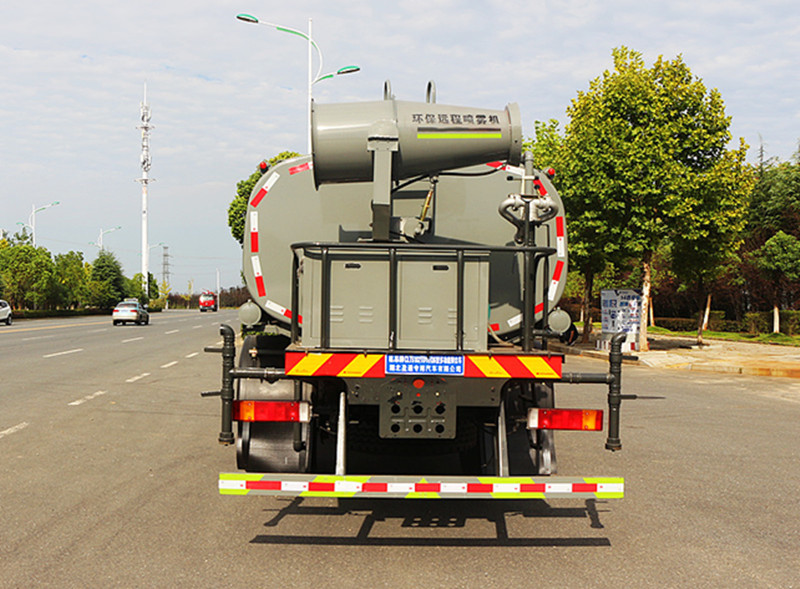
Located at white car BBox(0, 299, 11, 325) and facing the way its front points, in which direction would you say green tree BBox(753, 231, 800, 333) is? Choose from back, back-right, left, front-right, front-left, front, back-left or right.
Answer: left

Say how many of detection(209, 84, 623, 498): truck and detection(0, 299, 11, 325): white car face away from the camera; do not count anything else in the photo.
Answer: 1

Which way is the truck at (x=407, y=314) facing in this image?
away from the camera

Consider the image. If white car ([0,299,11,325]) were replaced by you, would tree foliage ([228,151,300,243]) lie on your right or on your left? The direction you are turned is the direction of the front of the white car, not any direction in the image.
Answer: on your left

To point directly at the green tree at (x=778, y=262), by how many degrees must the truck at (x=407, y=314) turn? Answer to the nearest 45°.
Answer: approximately 45° to its right

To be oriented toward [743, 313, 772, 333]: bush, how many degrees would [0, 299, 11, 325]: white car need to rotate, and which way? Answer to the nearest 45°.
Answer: approximately 90° to its left

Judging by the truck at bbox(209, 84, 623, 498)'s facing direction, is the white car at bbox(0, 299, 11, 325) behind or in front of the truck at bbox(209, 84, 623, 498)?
in front

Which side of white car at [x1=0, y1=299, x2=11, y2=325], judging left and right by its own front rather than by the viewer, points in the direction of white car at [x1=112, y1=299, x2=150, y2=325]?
left

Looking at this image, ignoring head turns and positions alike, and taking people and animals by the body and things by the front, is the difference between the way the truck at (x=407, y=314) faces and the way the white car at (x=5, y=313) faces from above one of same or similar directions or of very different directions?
very different directions

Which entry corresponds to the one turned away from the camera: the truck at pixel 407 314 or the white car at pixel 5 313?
the truck

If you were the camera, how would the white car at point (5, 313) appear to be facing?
facing the viewer and to the left of the viewer
